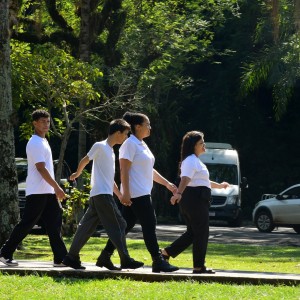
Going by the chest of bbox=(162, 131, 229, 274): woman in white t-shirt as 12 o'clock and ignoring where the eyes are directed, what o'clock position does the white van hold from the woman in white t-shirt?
The white van is roughly at 9 o'clock from the woman in white t-shirt.

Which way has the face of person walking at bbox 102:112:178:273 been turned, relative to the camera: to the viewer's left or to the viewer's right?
to the viewer's right

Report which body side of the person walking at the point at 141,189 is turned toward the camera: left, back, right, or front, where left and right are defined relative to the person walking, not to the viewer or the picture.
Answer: right

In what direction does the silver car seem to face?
to the viewer's left

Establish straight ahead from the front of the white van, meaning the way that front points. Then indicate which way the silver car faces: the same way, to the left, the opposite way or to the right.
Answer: to the right

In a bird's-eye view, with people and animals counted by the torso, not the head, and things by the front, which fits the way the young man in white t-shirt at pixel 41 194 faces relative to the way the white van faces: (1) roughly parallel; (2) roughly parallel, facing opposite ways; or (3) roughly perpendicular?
roughly perpendicular

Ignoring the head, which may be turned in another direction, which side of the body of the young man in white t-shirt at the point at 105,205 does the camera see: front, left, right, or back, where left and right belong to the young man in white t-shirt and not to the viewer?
right

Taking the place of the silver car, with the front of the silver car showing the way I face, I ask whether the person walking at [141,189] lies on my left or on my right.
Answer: on my left

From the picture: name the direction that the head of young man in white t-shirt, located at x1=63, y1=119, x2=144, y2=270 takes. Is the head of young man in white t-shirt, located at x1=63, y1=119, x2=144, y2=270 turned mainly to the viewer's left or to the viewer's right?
to the viewer's right
